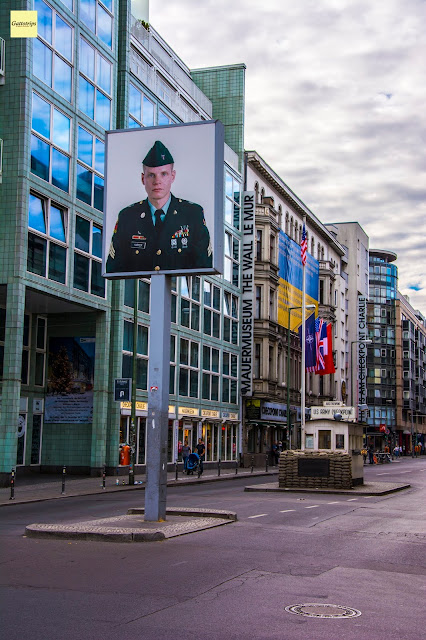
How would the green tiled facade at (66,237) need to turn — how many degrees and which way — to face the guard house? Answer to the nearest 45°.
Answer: approximately 45° to its left

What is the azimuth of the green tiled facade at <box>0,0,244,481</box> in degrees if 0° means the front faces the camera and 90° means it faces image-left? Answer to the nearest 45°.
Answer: approximately 315°

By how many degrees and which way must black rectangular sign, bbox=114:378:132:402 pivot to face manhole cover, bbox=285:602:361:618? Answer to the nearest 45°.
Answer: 0° — it already faces it

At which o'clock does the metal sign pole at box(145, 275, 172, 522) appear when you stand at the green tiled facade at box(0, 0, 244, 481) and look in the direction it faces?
The metal sign pole is roughly at 1 o'clock from the green tiled facade.

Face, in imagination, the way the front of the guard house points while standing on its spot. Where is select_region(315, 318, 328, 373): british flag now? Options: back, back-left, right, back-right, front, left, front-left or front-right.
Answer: back

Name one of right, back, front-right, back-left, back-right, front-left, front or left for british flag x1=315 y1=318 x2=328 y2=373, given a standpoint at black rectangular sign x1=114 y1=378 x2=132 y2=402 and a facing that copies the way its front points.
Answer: back-left

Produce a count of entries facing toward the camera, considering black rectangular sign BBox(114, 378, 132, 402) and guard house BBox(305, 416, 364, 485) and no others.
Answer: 2

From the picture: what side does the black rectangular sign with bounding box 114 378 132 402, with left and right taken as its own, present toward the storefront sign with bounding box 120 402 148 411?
back

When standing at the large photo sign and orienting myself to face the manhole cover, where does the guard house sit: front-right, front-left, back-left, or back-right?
back-left

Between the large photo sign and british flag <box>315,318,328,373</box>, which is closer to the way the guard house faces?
the large photo sign
